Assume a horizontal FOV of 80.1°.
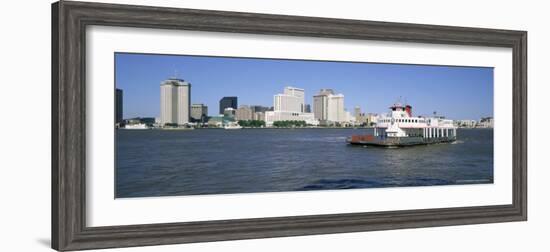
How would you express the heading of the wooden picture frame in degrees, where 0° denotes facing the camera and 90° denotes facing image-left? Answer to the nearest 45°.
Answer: approximately 315°
